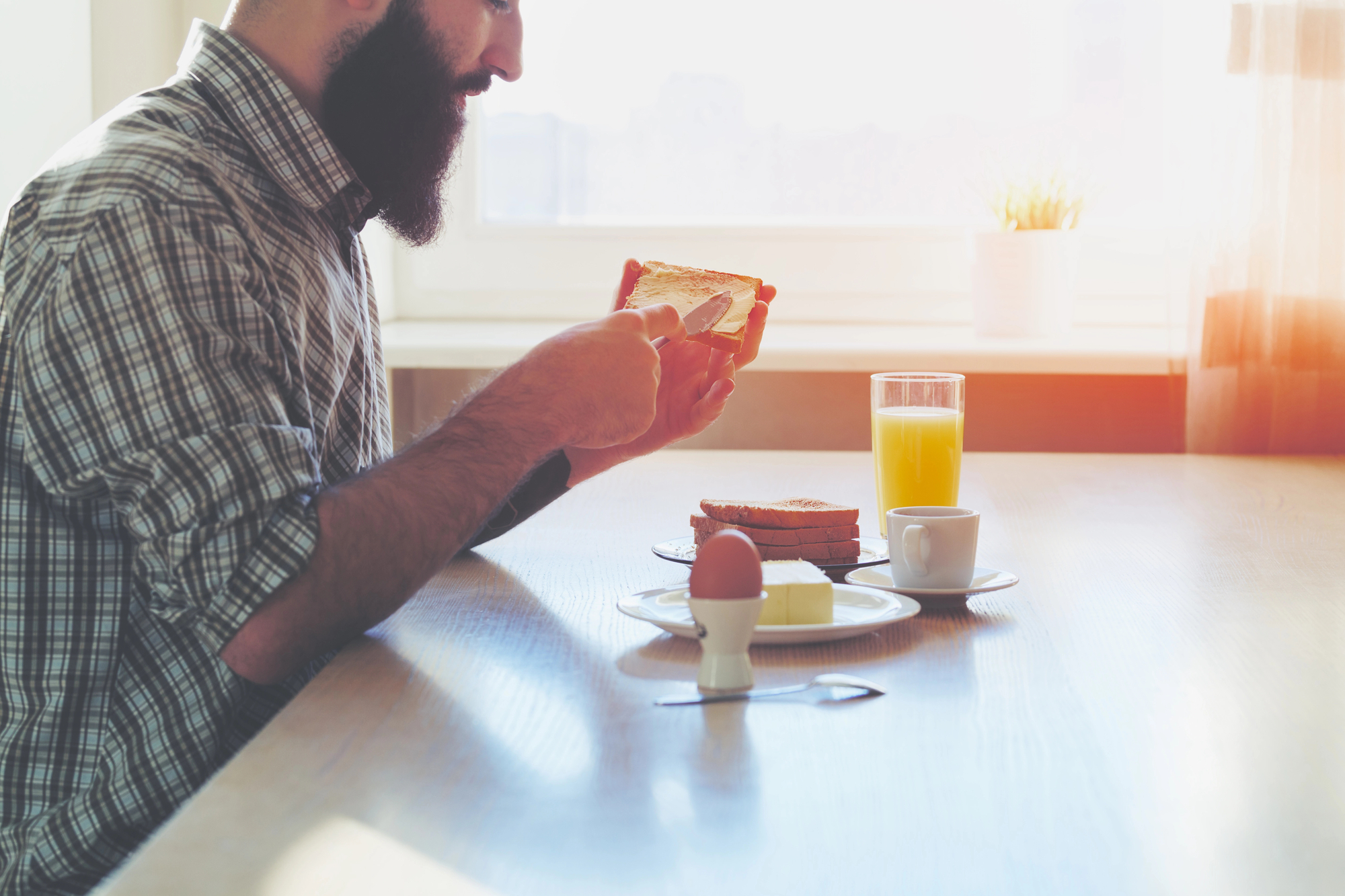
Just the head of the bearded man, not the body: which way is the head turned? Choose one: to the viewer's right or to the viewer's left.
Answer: to the viewer's right

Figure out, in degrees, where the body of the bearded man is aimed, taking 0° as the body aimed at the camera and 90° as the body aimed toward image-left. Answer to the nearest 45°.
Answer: approximately 270°

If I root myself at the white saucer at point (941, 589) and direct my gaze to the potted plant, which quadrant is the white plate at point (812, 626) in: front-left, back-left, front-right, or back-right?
back-left
